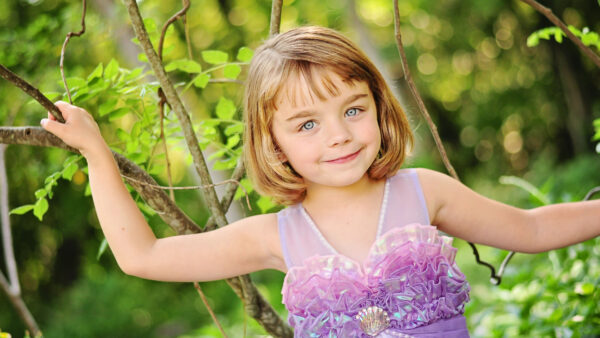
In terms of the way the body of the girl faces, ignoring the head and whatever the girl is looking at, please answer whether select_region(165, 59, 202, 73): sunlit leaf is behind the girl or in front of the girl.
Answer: behind

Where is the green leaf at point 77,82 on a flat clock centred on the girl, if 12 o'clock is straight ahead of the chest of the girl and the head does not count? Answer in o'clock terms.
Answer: The green leaf is roughly at 4 o'clock from the girl.

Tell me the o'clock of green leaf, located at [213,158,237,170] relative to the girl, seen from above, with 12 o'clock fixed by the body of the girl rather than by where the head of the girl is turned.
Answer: The green leaf is roughly at 5 o'clock from the girl.

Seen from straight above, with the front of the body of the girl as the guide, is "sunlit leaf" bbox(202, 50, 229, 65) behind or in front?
behind

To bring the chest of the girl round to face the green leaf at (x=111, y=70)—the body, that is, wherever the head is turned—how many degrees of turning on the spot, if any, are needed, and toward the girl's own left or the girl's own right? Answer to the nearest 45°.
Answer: approximately 135° to the girl's own right

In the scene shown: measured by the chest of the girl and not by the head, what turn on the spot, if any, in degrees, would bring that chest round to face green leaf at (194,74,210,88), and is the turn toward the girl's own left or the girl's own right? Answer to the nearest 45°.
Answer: approximately 135° to the girl's own right

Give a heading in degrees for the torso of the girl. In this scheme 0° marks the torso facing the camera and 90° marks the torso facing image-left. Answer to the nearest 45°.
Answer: approximately 0°

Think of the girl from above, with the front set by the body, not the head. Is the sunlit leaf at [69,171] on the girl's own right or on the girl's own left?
on the girl's own right
